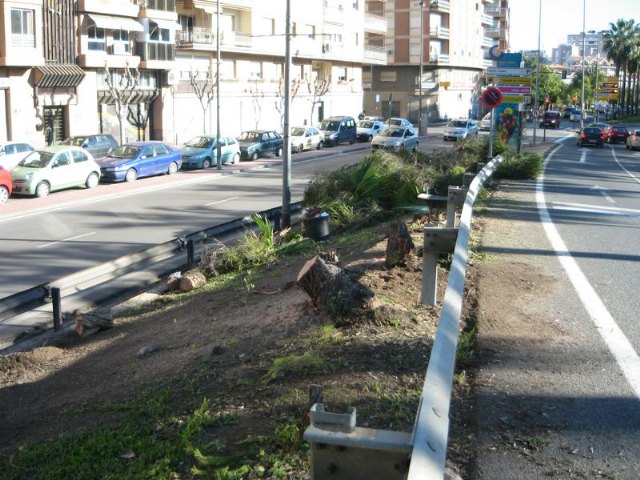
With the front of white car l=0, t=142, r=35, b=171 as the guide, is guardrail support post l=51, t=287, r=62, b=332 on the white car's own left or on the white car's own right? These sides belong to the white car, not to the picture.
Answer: on the white car's own left

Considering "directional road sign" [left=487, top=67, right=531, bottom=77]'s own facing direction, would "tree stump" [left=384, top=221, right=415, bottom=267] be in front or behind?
in front

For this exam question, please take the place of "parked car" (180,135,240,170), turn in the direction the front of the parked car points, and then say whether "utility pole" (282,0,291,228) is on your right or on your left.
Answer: on your left

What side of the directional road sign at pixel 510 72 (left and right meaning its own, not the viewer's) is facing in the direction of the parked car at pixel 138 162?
right

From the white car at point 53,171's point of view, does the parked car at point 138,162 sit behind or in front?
behind

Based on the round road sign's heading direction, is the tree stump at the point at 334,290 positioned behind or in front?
in front

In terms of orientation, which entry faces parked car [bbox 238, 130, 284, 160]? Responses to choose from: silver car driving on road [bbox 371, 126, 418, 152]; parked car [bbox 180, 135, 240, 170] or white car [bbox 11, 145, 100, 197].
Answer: silver car driving on road [bbox 371, 126, 418, 152]

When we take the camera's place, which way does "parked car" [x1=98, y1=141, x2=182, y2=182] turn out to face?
facing the viewer and to the left of the viewer

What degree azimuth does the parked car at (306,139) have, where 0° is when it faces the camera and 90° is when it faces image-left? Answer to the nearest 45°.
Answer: approximately 45°

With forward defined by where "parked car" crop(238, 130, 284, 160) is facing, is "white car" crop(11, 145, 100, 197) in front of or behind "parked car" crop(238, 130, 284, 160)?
in front

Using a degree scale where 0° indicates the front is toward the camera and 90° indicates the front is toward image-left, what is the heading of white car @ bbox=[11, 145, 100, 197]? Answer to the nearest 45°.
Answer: approximately 45°

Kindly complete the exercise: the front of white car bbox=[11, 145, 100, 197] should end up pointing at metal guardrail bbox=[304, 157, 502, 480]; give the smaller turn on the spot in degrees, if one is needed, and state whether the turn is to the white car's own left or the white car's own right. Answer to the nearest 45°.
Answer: approximately 45° to the white car's own left

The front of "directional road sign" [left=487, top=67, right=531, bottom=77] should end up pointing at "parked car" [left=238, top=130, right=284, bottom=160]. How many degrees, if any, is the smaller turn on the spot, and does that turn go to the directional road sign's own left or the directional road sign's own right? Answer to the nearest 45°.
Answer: approximately 135° to the directional road sign's own right

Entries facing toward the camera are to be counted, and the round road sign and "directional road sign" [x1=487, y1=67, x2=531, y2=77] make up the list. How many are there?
2

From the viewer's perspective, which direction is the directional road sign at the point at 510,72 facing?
toward the camera

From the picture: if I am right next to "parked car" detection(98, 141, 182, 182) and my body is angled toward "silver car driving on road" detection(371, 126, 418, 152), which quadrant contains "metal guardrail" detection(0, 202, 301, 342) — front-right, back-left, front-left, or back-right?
back-right

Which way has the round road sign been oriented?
toward the camera
